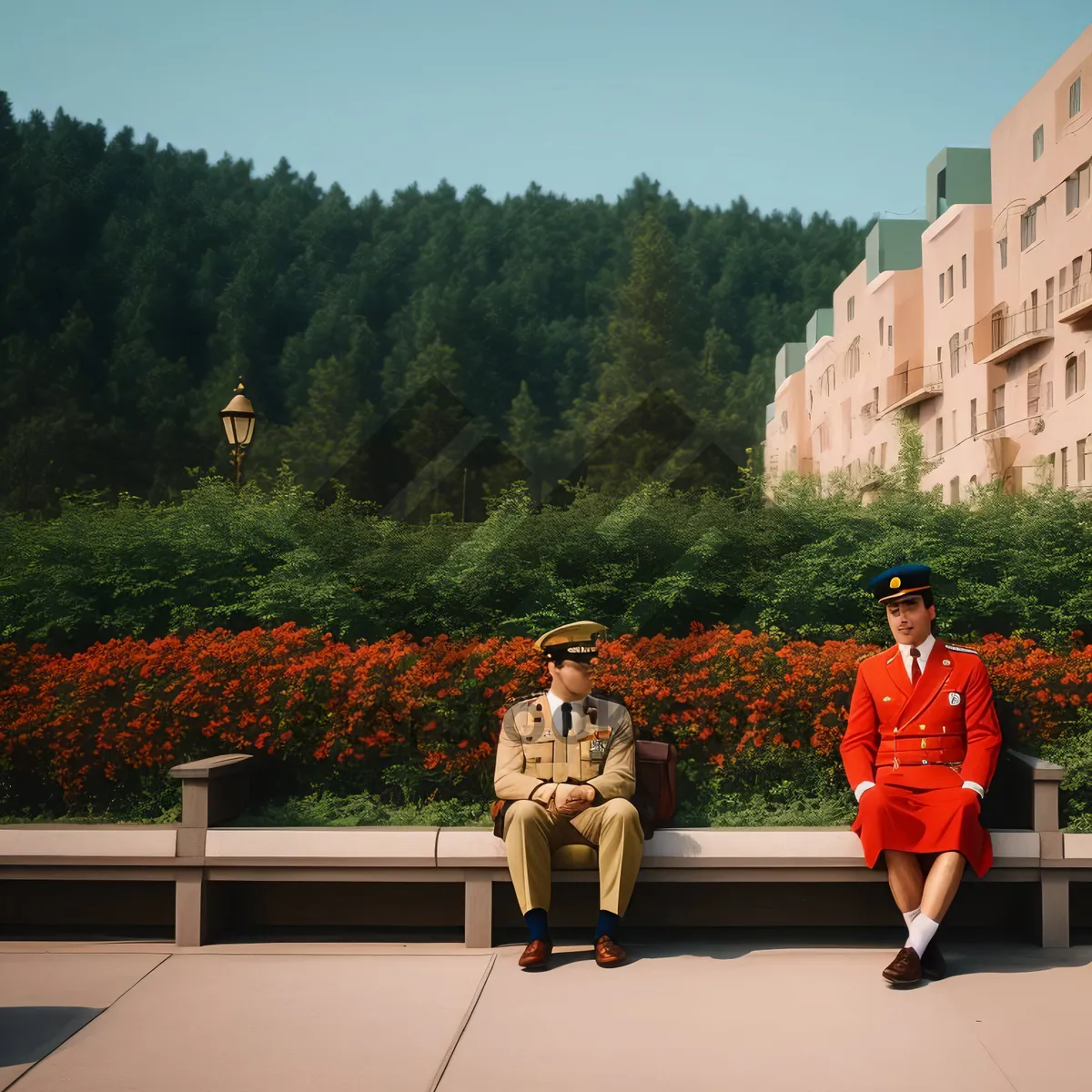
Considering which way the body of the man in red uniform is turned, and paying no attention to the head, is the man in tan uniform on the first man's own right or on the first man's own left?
on the first man's own right

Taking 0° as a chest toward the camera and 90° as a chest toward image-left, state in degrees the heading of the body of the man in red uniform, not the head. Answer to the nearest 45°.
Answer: approximately 0°

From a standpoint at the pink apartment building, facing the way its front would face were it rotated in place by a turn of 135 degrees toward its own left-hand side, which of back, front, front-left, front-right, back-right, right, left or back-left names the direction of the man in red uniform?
right

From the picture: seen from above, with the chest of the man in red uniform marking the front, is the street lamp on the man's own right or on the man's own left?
on the man's own right

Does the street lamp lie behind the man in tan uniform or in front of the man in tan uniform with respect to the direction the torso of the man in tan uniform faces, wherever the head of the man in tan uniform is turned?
behind

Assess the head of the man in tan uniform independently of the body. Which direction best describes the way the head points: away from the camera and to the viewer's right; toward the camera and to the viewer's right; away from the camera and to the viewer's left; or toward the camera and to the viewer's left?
toward the camera and to the viewer's right

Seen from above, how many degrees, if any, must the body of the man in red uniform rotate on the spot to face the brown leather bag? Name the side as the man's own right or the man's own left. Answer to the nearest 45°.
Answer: approximately 90° to the man's own right

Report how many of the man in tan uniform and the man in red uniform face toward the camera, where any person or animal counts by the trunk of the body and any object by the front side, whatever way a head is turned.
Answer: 2
